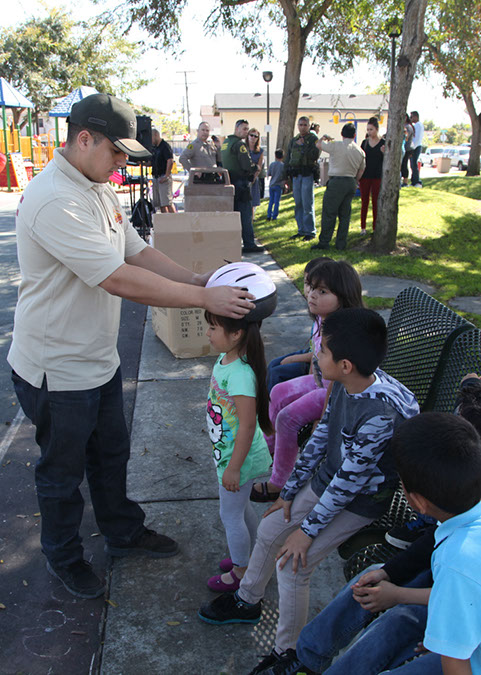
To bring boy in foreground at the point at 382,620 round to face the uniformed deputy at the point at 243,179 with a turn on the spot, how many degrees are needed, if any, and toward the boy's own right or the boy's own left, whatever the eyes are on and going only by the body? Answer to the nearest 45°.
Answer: approximately 135° to the boy's own right

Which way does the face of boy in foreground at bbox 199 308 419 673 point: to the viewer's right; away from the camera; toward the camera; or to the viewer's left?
to the viewer's left

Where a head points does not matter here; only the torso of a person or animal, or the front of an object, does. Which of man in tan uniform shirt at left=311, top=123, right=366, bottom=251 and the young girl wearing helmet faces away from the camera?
the man in tan uniform shirt

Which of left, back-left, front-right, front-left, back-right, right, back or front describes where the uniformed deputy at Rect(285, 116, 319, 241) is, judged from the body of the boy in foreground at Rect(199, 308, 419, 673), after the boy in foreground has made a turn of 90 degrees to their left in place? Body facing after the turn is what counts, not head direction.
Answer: back-left

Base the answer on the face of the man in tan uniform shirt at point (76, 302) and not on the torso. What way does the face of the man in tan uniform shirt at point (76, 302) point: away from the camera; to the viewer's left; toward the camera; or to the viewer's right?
to the viewer's right

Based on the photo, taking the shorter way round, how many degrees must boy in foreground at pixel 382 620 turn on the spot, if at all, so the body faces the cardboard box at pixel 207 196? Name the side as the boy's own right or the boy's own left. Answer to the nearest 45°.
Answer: approximately 135° to the boy's own right

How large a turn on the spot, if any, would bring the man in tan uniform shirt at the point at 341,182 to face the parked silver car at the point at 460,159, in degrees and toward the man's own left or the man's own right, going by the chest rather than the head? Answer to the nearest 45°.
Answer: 0° — they already face it

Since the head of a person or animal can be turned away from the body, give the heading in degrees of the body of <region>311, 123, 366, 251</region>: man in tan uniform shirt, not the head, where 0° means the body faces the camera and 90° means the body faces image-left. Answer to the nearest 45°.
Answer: approximately 180°

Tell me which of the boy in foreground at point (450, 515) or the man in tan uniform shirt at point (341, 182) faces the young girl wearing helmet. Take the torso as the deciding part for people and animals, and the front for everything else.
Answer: the boy in foreground

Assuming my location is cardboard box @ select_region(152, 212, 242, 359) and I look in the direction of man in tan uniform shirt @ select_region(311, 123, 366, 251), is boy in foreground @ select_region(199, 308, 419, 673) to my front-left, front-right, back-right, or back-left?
back-right

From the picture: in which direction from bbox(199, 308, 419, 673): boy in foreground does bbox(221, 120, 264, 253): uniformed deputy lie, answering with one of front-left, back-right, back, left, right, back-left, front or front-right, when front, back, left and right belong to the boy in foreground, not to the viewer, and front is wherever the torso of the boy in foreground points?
back-right

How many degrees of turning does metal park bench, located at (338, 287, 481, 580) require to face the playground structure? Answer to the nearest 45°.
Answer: approximately 90° to its right
